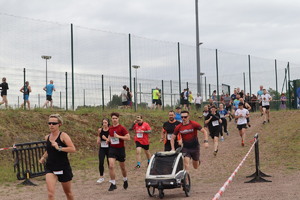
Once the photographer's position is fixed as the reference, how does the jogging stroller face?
facing the viewer and to the left of the viewer

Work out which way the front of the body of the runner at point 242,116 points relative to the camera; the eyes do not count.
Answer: toward the camera

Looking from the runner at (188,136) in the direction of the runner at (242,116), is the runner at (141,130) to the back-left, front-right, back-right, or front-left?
front-left

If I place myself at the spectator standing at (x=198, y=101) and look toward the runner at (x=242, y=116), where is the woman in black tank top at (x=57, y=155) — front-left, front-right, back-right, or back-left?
front-right

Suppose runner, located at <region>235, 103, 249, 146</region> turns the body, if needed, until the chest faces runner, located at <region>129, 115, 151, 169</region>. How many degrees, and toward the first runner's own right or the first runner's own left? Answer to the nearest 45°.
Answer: approximately 45° to the first runner's own right

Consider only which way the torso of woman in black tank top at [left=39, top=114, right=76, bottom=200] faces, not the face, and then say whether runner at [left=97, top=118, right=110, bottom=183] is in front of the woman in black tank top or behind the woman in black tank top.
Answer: behind

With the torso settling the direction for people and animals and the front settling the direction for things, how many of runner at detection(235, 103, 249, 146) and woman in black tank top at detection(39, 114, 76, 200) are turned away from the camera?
0

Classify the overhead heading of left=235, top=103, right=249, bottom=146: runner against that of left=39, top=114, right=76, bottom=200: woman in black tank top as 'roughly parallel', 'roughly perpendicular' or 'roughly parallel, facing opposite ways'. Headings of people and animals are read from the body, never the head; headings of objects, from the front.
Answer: roughly parallel

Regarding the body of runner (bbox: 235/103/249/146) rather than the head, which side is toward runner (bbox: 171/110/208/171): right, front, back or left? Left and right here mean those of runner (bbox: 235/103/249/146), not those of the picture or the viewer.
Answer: front

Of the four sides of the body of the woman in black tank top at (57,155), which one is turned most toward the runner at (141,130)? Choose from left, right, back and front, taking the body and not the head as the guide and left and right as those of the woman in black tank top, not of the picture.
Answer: back

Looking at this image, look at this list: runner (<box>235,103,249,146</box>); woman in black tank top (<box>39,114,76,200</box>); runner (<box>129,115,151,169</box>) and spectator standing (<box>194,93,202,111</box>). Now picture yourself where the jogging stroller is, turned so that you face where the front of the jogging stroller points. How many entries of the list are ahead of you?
1

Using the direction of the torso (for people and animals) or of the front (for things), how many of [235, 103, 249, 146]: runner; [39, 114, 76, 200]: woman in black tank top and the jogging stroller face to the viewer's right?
0

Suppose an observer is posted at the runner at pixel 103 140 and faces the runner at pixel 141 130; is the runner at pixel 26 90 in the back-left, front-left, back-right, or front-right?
front-left

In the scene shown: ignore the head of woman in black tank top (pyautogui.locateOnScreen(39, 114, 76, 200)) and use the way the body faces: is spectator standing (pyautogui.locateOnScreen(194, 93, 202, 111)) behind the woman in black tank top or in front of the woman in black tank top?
behind

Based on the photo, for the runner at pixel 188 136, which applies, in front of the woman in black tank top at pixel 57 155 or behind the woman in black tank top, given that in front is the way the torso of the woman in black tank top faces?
behind
